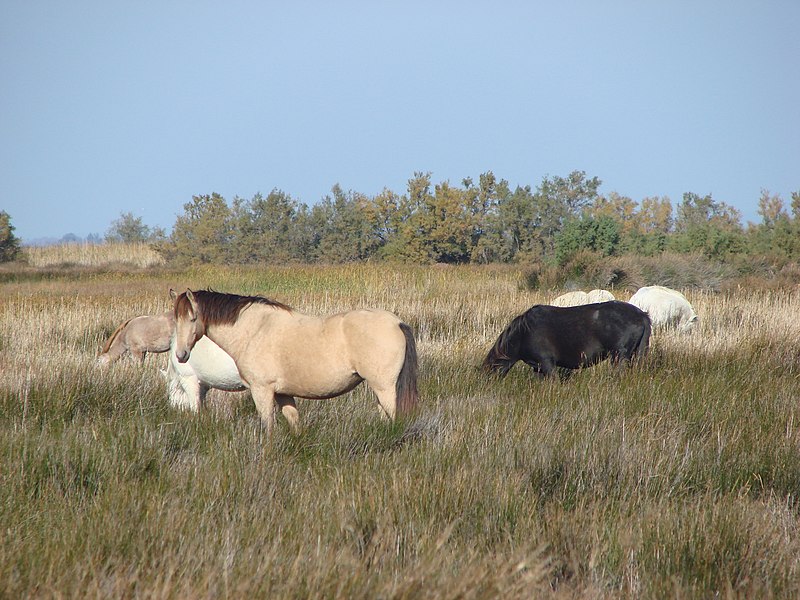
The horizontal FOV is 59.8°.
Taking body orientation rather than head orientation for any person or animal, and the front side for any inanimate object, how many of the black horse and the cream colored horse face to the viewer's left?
2

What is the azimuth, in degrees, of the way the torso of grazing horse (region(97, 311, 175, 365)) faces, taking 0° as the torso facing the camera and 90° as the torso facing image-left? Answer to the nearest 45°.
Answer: approximately 90°

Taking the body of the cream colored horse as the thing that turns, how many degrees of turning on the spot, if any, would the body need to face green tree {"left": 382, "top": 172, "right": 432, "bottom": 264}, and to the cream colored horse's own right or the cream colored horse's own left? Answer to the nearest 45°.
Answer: approximately 90° to the cream colored horse's own right

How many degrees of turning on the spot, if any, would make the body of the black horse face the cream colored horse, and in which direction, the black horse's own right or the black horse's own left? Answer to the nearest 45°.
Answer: approximately 45° to the black horse's own left

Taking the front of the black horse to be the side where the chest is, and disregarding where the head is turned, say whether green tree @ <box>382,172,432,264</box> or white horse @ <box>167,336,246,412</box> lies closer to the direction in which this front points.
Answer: the white horse

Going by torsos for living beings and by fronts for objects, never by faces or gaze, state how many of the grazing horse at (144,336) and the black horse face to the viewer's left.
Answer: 2

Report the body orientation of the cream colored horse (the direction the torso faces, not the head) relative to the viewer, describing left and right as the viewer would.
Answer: facing to the left of the viewer

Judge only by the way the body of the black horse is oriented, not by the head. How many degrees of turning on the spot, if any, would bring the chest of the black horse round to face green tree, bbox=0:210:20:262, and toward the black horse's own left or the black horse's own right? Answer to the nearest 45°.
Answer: approximately 45° to the black horse's own right

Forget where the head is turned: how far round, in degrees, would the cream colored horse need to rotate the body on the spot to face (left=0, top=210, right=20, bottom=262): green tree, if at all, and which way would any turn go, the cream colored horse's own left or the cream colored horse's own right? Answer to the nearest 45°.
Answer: approximately 45° to the cream colored horse's own right

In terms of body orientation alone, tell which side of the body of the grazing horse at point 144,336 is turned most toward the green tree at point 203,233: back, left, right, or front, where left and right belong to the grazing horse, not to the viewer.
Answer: right

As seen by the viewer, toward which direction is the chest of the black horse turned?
to the viewer's left

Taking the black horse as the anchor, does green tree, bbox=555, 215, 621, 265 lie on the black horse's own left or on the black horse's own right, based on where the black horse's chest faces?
on the black horse's own right

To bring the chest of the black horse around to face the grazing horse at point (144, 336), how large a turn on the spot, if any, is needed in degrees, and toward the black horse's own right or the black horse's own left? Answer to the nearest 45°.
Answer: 0° — it already faces it
